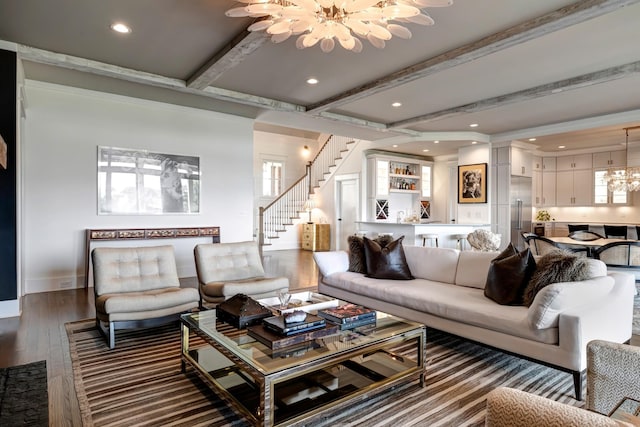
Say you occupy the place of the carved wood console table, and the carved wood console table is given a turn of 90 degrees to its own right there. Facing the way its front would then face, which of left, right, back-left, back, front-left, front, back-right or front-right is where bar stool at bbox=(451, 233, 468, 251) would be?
back

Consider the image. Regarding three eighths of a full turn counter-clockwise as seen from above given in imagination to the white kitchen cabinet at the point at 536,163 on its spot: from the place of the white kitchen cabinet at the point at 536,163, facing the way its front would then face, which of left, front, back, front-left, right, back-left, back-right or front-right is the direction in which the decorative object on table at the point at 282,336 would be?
back-right

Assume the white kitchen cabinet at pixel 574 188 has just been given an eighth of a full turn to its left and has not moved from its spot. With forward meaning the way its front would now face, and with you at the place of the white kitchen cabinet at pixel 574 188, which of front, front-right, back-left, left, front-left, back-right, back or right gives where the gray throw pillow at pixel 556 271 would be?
front-right

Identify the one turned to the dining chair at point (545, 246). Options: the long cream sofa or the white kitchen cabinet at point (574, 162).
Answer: the white kitchen cabinet

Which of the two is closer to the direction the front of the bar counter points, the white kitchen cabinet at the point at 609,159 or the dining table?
the dining table

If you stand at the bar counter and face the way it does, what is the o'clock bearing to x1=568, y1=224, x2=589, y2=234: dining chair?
The dining chair is roughly at 8 o'clock from the bar counter.

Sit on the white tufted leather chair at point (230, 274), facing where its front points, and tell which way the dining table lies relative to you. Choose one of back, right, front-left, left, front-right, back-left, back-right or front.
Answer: front-left

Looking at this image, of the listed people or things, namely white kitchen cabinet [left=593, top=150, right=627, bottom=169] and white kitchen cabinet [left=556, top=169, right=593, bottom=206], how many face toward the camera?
2

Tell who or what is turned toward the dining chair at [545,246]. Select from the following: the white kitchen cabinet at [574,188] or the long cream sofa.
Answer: the white kitchen cabinet

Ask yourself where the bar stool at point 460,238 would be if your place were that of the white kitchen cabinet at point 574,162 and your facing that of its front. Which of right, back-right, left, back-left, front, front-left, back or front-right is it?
front-right

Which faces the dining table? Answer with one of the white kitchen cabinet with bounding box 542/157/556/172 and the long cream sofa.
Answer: the white kitchen cabinet
